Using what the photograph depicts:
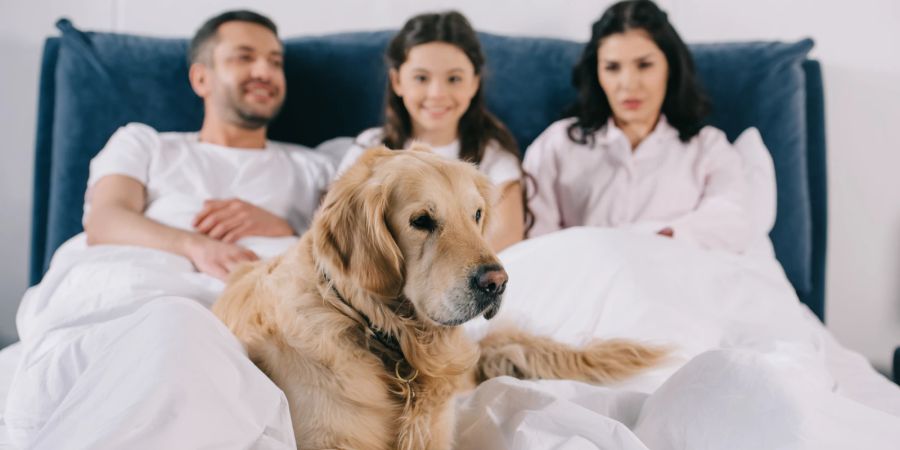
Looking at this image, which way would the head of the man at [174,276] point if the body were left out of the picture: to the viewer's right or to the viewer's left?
to the viewer's right

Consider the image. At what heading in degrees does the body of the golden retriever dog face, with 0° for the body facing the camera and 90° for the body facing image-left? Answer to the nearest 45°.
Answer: approximately 315°

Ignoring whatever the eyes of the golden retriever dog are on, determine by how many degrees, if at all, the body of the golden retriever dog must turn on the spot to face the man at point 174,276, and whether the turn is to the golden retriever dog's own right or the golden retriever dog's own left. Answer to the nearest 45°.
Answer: approximately 180°

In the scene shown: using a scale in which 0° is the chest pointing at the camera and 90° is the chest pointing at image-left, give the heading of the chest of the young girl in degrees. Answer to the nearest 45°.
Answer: approximately 0°

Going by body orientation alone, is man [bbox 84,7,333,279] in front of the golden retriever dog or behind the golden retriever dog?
behind

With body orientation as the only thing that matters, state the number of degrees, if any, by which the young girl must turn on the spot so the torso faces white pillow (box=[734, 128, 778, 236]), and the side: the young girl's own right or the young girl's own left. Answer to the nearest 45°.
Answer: approximately 90° to the young girl's own left

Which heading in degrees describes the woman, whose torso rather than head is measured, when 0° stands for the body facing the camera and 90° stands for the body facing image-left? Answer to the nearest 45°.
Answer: approximately 0°

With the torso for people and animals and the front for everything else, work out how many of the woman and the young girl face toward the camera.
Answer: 2

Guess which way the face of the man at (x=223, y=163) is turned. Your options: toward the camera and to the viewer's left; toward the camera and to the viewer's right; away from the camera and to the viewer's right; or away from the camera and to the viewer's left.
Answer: toward the camera and to the viewer's right
